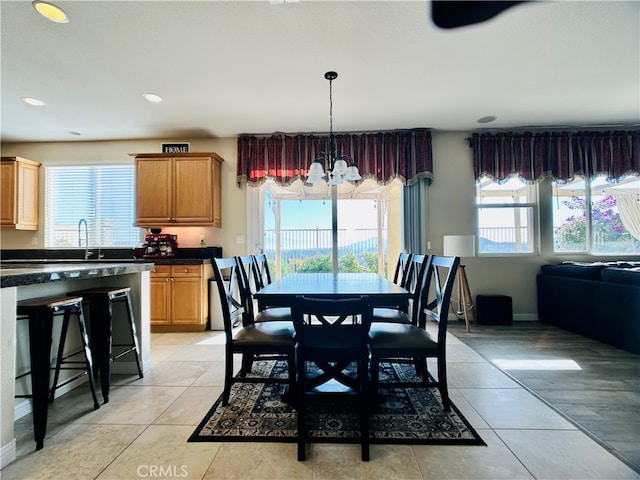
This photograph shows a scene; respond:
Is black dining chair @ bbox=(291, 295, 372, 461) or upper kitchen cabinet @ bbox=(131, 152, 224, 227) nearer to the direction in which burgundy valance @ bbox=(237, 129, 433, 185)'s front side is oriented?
the black dining chair

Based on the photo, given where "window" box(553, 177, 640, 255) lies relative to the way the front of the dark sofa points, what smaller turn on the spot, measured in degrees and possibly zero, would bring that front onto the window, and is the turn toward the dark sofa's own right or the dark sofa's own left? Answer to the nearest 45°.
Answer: approximately 45° to the dark sofa's own left

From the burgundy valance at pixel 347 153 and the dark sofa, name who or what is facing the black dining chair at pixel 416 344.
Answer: the burgundy valance

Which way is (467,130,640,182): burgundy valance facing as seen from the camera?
toward the camera

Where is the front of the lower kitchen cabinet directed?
toward the camera

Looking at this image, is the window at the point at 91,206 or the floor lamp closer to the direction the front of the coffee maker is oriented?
the floor lamp

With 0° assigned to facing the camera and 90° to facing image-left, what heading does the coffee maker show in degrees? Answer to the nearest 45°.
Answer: approximately 0°

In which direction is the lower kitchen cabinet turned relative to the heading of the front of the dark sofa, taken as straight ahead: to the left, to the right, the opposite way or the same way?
to the right

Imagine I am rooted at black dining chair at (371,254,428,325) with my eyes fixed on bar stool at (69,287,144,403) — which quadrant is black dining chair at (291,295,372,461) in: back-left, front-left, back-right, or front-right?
front-left

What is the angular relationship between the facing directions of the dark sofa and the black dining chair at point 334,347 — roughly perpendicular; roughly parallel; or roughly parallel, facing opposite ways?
roughly perpendicular

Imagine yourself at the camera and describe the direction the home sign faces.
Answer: facing the viewer

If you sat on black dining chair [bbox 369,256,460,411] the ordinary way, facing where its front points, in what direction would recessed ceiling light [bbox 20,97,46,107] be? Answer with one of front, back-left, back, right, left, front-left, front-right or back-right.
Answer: front

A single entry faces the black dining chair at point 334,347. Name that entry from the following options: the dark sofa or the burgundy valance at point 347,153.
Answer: the burgundy valance

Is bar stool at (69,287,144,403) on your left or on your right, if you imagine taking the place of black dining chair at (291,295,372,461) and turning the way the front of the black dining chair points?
on your left

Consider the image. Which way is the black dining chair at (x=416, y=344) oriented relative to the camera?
to the viewer's left

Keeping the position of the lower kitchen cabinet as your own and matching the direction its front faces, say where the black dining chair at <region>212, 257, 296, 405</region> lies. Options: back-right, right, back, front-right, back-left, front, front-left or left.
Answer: front

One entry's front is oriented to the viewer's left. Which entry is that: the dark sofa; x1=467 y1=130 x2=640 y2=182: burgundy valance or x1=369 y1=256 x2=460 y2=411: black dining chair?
the black dining chair

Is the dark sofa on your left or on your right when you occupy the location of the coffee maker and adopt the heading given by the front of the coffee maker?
on your left
